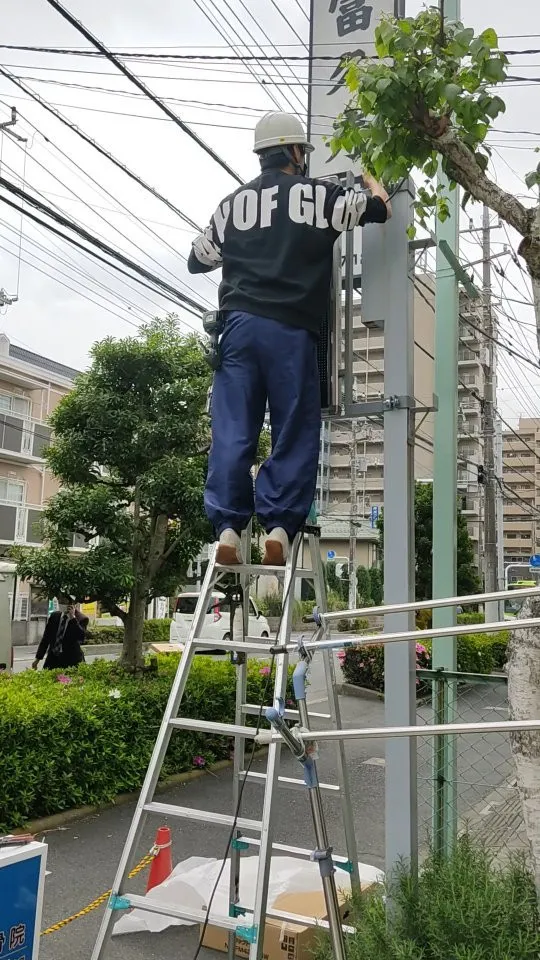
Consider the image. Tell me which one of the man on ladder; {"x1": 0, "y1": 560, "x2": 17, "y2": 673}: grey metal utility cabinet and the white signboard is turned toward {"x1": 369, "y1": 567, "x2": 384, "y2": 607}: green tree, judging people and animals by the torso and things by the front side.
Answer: the man on ladder

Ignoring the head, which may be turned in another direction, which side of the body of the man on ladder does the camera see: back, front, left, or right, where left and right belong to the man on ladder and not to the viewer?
back

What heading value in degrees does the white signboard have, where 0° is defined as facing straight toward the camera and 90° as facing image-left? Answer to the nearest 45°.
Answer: approximately 0°
